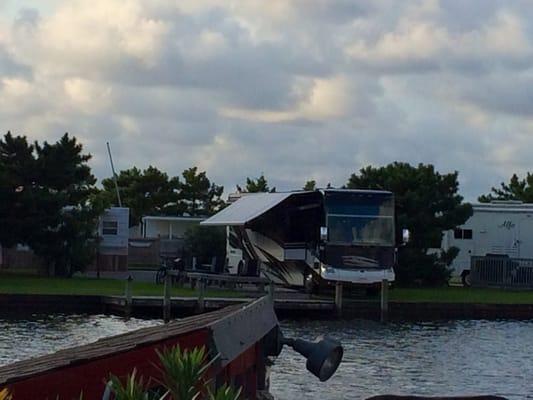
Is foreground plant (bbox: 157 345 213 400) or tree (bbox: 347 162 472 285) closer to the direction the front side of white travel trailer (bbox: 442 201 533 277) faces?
the tree

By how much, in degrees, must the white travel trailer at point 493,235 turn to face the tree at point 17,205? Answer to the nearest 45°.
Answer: approximately 45° to its left

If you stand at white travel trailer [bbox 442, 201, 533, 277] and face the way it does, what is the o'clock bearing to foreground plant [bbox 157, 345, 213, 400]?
The foreground plant is roughly at 9 o'clock from the white travel trailer.

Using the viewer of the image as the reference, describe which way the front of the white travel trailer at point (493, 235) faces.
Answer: facing to the left of the viewer

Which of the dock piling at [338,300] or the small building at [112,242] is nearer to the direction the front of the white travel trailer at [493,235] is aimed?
the small building

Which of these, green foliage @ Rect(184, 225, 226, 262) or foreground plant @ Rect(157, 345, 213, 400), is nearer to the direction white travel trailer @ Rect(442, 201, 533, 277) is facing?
the green foliage

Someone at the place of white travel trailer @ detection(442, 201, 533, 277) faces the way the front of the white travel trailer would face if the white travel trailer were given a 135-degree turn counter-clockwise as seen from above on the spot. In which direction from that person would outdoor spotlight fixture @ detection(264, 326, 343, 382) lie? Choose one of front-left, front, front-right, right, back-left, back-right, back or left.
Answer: front-right

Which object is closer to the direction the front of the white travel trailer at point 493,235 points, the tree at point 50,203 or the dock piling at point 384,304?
the tree

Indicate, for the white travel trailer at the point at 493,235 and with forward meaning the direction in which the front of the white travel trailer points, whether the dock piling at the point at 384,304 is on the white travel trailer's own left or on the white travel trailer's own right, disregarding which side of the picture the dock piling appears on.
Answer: on the white travel trailer's own left

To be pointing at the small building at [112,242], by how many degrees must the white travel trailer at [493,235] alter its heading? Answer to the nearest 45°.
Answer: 0° — it already faces it

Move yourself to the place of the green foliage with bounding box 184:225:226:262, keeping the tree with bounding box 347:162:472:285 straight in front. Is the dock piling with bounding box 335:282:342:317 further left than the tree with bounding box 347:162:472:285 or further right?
right

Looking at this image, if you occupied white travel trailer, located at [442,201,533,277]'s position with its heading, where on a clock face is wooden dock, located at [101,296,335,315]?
The wooden dock is roughly at 10 o'clock from the white travel trailer.

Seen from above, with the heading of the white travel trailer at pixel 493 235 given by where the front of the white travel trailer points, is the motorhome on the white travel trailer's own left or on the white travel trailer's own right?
on the white travel trailer's own left

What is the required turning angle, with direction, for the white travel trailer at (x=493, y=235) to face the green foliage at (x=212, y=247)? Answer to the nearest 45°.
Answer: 0° — it already faces it
